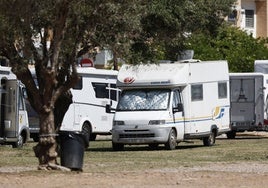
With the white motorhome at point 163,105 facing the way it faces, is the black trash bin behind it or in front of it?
in front

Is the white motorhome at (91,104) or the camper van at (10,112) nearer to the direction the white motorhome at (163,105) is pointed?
the camper van

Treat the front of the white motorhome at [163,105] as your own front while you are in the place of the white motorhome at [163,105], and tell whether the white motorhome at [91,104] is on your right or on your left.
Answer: on your right

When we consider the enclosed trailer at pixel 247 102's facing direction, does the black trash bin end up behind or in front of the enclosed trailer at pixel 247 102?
behind

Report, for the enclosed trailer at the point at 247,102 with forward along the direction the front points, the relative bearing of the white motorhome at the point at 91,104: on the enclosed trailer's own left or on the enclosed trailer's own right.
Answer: on the enclosed trailer's own left

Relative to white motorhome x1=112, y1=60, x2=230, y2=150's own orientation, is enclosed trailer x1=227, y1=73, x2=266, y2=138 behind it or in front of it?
behind

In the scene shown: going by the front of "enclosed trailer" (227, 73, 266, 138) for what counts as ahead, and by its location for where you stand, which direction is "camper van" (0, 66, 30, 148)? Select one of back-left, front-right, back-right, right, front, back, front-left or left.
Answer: back-left

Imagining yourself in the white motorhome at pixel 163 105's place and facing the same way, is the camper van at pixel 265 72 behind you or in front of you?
behind

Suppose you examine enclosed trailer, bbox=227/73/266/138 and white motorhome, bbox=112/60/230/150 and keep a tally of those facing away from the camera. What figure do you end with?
1

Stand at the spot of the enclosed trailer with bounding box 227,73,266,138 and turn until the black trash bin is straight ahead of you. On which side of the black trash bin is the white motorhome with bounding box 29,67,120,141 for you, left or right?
right

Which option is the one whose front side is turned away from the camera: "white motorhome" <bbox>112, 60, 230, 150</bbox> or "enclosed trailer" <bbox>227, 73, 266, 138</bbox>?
the enclosed trailer

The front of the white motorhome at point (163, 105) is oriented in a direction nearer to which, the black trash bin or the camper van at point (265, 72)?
the black trash bin

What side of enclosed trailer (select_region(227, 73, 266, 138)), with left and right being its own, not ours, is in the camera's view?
back
